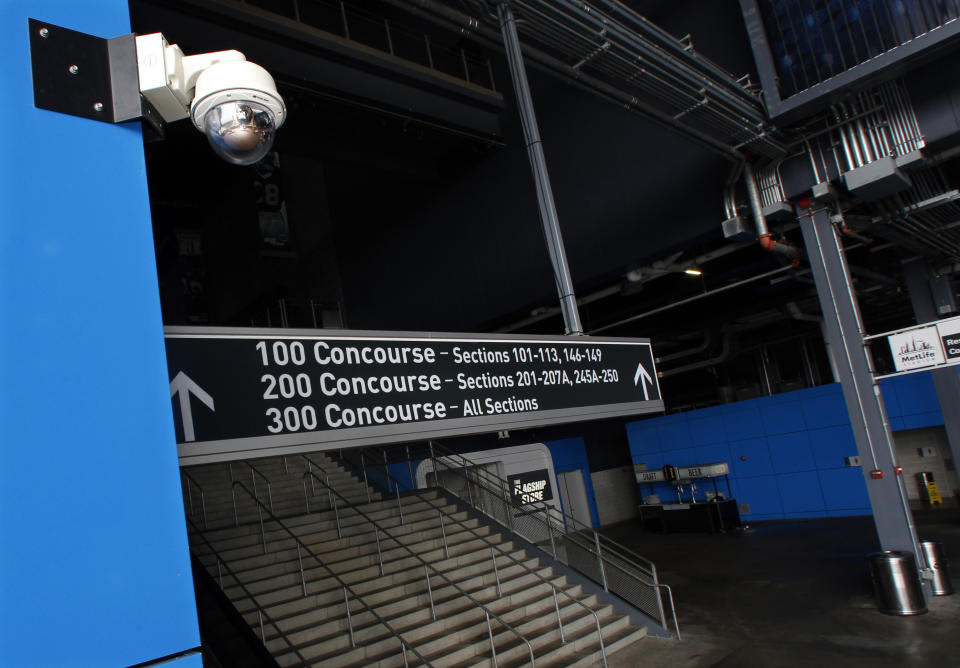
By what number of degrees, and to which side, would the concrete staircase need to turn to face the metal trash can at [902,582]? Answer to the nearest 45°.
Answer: approximately 45° to its left

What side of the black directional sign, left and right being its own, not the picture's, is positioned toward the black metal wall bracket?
right

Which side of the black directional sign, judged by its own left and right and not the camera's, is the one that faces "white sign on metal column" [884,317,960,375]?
left

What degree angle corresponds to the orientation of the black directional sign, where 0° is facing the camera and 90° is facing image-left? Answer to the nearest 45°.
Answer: approximately 315°

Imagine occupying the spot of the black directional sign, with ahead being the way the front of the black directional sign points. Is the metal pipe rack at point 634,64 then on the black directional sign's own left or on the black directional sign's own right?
on the black directional sign's own left

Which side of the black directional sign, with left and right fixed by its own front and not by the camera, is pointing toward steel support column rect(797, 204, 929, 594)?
left

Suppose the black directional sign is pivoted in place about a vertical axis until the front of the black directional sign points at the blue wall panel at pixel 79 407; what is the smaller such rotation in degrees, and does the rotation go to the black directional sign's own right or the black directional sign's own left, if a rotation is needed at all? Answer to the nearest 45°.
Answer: approximately 90° to the black directional sign's own right

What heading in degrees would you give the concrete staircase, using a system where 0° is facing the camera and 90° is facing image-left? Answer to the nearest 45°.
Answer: approximately 315°
